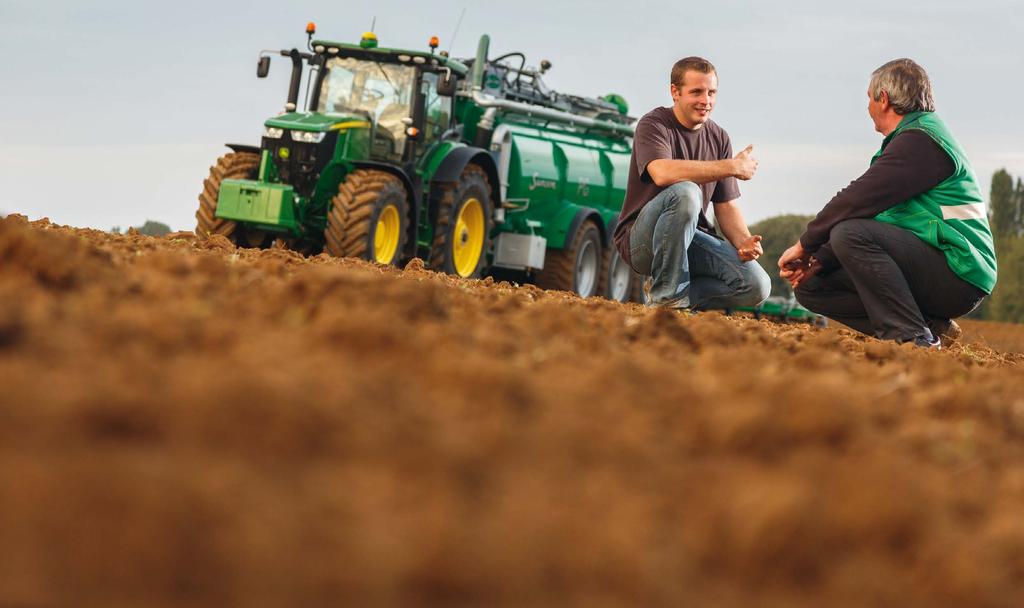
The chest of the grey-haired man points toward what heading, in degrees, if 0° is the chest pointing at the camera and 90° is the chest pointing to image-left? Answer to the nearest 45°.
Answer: approximately 90°

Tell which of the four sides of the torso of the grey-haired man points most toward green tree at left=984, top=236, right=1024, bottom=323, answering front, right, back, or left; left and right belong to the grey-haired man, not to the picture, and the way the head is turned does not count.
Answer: right

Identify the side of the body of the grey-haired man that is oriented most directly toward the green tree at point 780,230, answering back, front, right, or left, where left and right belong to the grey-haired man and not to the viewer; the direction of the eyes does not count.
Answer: right
